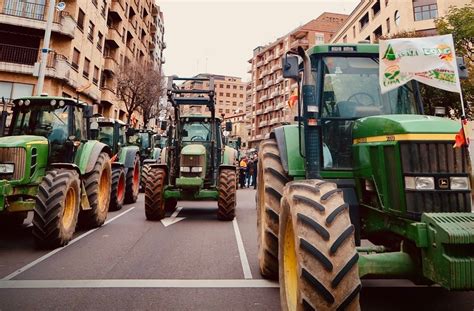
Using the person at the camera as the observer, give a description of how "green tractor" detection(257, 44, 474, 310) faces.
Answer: facing the viewer and to the right of the viewer

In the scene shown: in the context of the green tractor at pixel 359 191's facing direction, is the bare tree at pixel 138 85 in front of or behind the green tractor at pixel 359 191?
behind

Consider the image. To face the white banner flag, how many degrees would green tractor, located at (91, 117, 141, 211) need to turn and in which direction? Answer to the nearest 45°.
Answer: approximately 45° to its left

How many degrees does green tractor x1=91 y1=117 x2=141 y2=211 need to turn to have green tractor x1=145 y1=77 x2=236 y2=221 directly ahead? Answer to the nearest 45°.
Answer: approximately 90° to its left

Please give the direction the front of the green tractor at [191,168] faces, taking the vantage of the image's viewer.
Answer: facing the viewer

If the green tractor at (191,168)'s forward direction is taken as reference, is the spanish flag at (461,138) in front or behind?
in front

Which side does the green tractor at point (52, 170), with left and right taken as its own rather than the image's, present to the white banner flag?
left

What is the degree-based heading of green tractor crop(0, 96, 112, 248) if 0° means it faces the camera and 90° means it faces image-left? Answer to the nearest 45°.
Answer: approximately 45°

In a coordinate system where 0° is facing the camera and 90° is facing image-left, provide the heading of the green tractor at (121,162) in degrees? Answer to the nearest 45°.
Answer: approximately 45°

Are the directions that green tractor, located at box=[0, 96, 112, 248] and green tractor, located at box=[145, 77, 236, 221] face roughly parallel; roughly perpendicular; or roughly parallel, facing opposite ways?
roughly parallel

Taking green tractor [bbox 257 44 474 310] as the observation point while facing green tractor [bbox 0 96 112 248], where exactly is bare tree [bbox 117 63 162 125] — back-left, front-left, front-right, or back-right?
front-right

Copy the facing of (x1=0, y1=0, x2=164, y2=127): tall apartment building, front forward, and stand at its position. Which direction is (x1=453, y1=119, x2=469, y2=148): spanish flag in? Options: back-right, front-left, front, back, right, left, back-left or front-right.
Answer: front-right

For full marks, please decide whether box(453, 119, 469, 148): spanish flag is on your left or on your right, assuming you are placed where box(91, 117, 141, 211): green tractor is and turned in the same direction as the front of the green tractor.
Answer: on your left

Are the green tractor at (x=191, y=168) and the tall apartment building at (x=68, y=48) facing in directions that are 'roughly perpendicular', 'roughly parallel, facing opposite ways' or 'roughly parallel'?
roughly perpendicular

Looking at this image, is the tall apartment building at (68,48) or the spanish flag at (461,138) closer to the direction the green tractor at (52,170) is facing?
the spanish flag

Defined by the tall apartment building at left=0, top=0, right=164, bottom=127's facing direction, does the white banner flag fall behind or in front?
in front
